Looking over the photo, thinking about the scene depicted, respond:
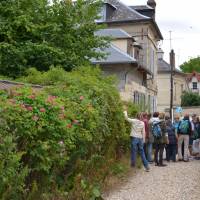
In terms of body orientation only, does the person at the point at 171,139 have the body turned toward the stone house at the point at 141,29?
yes

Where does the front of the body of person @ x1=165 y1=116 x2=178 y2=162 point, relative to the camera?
away from the camera

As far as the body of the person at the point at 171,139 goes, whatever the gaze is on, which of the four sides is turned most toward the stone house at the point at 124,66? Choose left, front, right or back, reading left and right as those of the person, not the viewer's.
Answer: front

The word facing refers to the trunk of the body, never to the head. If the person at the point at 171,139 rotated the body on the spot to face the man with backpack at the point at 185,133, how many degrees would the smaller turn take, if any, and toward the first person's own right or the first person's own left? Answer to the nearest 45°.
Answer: approximately 45° to the first person's own right

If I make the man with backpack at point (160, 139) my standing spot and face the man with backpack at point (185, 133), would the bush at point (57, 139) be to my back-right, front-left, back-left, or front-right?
back-right

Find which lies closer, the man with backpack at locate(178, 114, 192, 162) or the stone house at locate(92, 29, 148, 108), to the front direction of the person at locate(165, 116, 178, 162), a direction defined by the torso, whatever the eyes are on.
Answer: the stone house

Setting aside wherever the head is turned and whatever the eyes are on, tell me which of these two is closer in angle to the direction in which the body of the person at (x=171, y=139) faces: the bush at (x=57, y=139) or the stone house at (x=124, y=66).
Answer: the stone house

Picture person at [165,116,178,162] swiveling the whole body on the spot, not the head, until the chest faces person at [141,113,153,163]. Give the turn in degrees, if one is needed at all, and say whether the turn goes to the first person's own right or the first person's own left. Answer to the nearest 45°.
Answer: approximately 135° to the first person's own left
